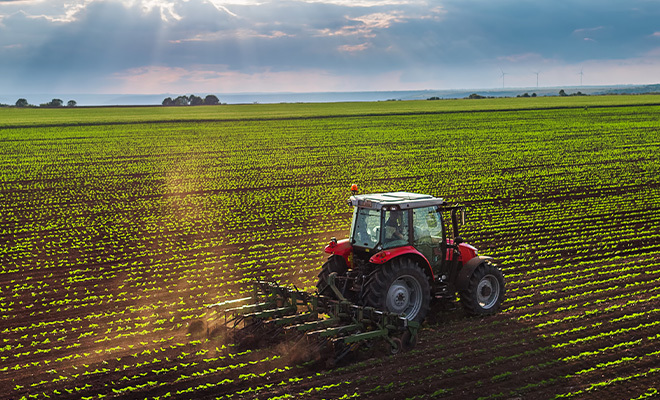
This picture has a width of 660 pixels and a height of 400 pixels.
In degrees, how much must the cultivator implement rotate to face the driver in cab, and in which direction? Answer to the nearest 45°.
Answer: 0° — it already faces them

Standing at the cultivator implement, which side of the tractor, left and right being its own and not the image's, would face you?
back

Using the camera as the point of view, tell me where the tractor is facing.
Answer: facing away from the viewer and to the right of the viewer

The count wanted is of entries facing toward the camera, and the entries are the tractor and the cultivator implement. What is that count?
0

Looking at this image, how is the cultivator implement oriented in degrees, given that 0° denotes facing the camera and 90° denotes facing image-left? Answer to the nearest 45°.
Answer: approximately 225°
